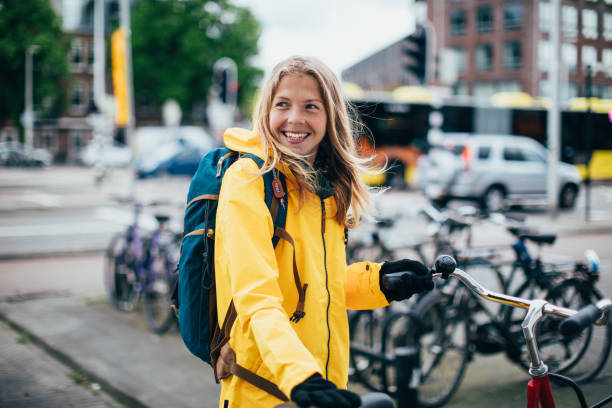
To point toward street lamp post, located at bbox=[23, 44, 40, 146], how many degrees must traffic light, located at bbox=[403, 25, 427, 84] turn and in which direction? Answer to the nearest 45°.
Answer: approximately 45° to its right

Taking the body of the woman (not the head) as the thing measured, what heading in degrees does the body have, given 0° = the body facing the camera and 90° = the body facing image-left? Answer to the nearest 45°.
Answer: approximately 315°

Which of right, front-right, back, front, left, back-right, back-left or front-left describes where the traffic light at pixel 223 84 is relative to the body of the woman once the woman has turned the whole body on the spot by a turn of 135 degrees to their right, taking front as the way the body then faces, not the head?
right

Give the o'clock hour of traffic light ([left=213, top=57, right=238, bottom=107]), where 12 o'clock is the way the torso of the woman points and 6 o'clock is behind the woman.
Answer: The traffic light is roughly at 7 o'clock from the woman.

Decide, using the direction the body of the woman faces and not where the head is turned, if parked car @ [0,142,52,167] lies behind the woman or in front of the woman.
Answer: behind

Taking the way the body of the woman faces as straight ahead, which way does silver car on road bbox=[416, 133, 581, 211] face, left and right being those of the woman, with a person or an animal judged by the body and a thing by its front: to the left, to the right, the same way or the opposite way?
to the left

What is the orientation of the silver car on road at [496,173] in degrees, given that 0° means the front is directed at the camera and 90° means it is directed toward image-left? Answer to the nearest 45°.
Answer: approximately 225°
